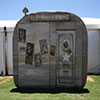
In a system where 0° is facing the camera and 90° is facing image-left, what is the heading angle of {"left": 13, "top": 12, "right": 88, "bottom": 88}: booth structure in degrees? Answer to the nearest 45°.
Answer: approximately 0°

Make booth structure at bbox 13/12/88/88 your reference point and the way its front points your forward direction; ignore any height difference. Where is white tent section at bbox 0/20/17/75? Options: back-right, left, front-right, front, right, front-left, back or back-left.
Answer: back-right

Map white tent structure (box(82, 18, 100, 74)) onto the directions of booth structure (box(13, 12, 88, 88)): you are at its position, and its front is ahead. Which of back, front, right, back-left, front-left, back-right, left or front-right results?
back-left

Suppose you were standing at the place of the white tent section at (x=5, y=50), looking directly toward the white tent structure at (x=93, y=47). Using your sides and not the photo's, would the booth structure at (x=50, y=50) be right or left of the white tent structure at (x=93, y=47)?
right
